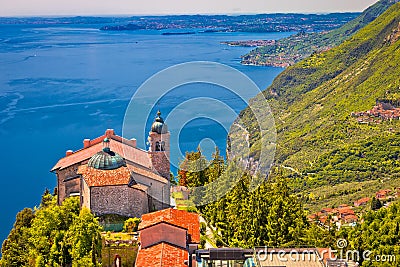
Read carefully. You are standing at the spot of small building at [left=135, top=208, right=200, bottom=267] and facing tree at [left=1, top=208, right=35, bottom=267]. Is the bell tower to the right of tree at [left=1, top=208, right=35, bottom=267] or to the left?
right
